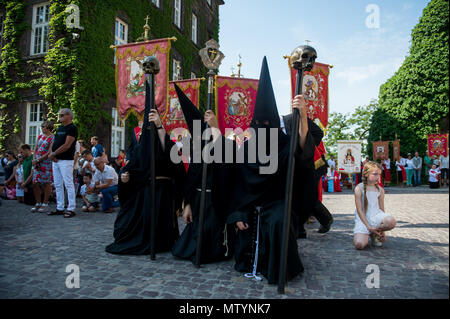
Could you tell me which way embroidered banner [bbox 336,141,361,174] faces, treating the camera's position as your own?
facing the viewer

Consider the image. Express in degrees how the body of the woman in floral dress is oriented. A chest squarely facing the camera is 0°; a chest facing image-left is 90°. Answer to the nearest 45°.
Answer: approximately 45°

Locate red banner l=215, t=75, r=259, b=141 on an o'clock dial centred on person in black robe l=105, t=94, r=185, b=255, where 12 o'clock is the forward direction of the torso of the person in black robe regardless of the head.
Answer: The red banner is roughly at 7 o'clock from the person in black robe.

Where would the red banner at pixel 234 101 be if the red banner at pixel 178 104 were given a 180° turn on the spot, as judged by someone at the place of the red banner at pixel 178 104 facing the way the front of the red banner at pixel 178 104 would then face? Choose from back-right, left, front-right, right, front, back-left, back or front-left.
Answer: back-right

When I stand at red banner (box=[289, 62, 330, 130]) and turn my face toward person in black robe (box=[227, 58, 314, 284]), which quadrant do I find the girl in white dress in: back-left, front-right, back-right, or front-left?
front-left

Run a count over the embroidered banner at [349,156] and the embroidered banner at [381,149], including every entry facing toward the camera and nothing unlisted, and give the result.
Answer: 2

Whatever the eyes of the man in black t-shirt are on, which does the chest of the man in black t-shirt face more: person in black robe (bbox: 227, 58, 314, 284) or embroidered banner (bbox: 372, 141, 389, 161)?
the person in black robe

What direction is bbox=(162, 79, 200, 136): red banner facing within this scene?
toward the camera

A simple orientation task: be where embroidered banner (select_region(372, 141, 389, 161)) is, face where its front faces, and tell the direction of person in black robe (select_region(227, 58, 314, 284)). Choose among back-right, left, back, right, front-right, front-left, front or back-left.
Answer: front

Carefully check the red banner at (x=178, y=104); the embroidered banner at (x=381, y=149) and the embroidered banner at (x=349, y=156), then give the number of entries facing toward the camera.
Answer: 3

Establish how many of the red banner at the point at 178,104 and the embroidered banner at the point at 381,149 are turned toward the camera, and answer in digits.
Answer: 2

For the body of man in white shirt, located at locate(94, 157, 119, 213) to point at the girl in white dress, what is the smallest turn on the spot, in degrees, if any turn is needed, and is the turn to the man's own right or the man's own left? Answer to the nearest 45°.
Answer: approximately 90° to the man's own left

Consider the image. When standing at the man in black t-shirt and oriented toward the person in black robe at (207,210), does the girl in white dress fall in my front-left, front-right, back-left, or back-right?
front-left

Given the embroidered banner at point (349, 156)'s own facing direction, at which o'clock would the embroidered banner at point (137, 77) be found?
the embroidered banner at point (137, 77) is roughly at 1 o'clock from the embroidered banner at point (349, 156).

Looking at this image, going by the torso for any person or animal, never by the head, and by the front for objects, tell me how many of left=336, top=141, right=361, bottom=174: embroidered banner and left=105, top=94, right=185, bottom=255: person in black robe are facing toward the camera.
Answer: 2
